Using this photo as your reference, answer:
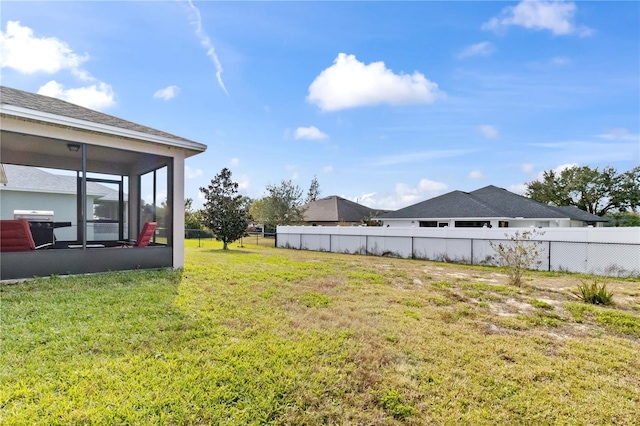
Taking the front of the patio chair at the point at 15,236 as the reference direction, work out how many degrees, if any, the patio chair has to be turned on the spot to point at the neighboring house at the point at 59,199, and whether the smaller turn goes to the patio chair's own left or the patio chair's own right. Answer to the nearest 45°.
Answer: approximately 45° to the patio chair's own left

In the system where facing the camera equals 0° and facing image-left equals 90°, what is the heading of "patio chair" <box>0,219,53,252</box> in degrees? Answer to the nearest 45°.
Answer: approximately 225°

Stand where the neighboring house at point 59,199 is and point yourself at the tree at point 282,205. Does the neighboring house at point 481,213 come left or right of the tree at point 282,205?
right
